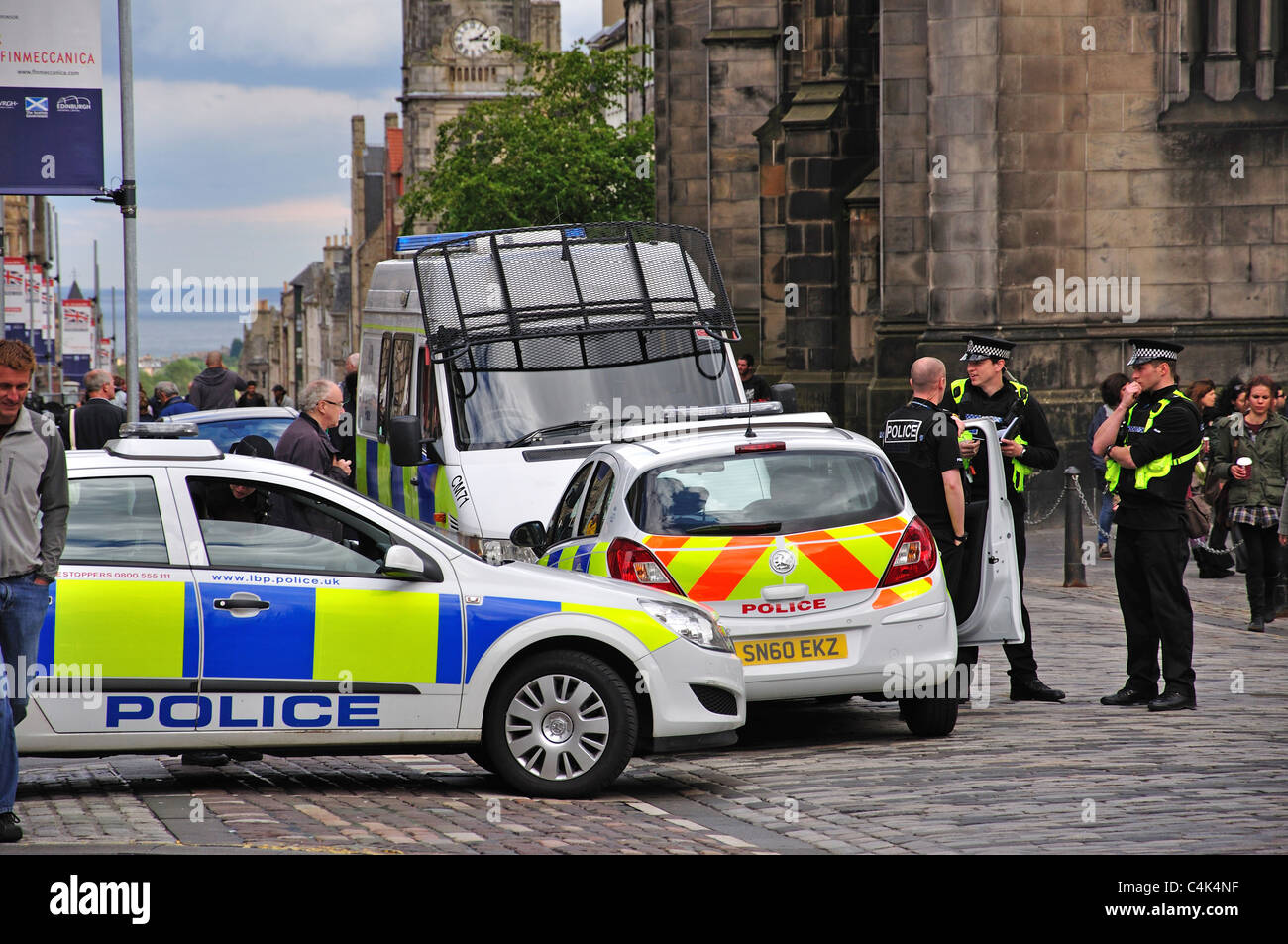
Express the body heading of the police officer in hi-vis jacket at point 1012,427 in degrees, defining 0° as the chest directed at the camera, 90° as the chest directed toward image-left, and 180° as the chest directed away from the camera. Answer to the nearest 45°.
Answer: approximately 45°

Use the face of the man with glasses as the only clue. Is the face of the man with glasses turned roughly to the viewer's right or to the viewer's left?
to the viewer's right

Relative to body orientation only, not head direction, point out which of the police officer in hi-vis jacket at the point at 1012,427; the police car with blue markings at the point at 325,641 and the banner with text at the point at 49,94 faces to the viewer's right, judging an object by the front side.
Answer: the police car with blue markings

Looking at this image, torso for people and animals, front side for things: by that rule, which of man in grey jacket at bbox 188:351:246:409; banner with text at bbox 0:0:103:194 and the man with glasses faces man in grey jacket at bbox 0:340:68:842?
the banner with text

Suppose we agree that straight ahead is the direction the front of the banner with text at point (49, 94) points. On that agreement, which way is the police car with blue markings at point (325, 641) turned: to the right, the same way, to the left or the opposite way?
to the left

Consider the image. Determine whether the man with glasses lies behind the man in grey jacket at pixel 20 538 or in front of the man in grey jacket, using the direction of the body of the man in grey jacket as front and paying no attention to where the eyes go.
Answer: behind

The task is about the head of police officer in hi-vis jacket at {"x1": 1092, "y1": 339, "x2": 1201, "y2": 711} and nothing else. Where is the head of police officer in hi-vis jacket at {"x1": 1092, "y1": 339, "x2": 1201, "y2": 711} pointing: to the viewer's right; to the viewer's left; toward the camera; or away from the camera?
to the viewer's left

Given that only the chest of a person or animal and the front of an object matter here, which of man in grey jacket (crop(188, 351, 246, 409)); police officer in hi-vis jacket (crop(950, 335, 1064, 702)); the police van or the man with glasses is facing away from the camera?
the man in grey jacket

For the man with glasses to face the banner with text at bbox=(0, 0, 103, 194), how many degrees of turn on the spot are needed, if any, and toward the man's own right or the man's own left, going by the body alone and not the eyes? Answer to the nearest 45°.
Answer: approximately 135° to the man's own left

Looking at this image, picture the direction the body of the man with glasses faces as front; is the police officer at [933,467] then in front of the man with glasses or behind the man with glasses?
in front
